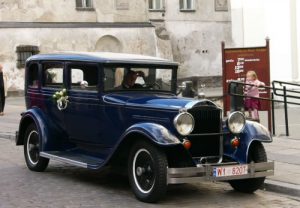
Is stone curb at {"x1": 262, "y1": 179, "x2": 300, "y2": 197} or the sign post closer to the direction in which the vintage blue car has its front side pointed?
the stone curb

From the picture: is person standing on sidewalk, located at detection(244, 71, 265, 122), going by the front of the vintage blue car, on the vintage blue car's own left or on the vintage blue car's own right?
on the vintage blue car's own left

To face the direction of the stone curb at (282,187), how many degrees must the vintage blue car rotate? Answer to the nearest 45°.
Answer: approximately 45° to its left

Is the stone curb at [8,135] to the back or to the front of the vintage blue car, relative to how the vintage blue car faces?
to the back

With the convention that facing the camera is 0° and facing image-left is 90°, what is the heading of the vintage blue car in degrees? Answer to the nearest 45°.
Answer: approximately 315°

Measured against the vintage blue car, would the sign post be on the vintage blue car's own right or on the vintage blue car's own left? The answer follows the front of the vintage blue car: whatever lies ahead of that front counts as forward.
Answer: on the vintage blue car's own left

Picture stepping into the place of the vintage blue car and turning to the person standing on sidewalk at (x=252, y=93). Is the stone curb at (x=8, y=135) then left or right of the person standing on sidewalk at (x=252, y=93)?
left
